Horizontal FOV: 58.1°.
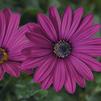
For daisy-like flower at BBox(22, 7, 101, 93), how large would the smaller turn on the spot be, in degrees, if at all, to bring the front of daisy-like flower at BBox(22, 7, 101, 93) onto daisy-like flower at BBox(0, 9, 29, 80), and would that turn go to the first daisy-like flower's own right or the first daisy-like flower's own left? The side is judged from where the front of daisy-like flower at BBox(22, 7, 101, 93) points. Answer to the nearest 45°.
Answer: approximately 90° to the first daisy-like flower's own right

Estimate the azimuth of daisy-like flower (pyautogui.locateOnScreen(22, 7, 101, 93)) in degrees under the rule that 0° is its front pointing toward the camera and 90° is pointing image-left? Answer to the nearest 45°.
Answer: approximately 0°
